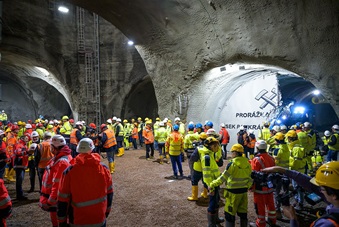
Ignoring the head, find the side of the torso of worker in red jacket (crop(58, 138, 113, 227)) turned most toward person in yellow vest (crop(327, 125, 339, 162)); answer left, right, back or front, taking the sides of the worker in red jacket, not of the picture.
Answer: right

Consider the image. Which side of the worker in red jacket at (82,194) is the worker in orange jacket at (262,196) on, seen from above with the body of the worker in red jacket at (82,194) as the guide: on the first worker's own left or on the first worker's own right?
on the first worker's own right

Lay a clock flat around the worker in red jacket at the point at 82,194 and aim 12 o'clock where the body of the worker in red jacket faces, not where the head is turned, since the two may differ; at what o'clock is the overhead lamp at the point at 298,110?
The overhead lamp is roughly at 2 o'clock from the worker in red jacket.

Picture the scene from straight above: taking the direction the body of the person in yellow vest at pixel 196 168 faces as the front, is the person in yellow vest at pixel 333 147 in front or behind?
behind

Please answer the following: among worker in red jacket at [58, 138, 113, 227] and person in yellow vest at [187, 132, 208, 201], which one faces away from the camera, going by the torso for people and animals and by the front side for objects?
the worker in red jacket

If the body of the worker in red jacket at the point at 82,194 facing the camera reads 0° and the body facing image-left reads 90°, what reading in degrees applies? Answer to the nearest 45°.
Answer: approximately 180°

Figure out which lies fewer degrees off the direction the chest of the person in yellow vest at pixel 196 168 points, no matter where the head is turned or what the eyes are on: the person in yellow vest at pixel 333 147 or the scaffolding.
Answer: the scaffolding

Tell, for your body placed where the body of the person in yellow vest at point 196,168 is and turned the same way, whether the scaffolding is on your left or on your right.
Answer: on your right

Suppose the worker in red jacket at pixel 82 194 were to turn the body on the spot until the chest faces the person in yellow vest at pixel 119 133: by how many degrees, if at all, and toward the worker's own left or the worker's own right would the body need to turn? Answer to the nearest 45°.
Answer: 0° — they already face them
